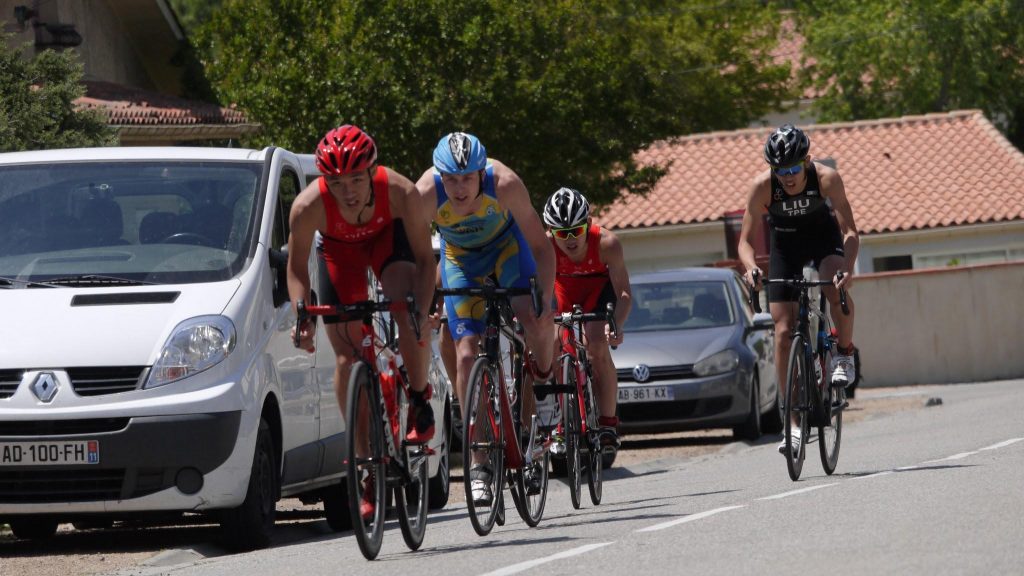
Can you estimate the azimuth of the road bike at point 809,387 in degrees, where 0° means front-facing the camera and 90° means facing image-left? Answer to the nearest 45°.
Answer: approximately 0°

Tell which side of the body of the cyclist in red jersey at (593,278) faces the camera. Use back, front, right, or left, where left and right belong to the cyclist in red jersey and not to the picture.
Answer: front

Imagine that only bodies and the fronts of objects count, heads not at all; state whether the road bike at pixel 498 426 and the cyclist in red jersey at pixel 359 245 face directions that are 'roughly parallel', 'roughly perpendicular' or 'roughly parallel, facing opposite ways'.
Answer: roughly parallel

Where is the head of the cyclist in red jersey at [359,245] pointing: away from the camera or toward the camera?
toward the camera

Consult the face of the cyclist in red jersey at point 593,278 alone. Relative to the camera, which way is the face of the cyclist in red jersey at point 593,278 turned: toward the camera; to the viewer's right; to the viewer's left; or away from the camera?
toward the camera

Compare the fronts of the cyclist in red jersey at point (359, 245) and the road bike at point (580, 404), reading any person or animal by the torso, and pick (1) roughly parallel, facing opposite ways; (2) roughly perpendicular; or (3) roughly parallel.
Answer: roughly parallel

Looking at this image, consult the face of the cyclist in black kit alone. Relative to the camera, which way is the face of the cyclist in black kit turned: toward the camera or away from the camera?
toward the camera

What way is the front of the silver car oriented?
toward the camera

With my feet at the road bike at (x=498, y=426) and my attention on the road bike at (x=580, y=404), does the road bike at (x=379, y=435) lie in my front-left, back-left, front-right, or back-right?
back-left

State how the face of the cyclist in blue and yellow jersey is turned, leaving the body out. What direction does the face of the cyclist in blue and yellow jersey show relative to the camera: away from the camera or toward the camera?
toward the camera

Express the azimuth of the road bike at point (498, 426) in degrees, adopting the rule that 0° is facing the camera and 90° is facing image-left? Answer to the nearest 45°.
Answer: approximately 0°
